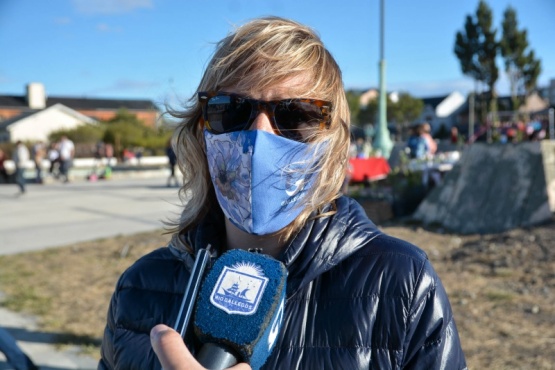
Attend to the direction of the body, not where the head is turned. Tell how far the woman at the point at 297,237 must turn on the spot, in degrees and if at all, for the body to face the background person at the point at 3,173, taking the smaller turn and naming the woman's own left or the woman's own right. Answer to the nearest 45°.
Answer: approximately 135° to the woman's own right

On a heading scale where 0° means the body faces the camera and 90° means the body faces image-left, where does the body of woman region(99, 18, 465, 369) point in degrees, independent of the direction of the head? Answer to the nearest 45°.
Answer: approximately 0°

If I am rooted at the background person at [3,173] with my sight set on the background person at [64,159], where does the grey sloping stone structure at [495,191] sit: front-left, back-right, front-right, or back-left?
front-right

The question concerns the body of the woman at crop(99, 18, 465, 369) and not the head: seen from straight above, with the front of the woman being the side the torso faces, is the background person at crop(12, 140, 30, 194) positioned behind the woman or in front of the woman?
behind

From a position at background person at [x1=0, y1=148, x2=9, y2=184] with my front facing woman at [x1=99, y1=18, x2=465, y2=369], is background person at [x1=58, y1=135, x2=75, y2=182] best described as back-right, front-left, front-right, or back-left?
front-left

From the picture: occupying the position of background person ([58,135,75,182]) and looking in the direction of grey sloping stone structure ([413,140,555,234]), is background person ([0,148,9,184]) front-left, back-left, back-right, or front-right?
back-right

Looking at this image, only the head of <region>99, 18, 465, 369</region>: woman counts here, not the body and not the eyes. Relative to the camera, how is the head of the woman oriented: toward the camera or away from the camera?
toward the camera

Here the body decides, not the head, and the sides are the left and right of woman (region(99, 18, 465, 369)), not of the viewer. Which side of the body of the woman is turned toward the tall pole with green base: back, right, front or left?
back

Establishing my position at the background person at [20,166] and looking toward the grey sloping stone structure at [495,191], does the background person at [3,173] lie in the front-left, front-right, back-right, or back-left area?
back-left
